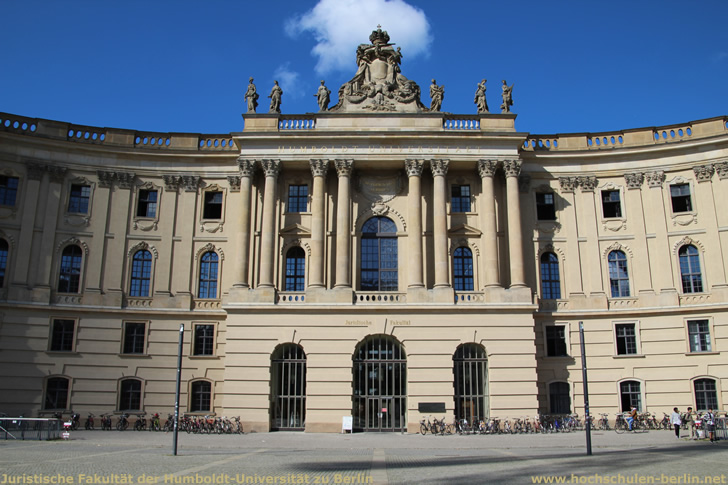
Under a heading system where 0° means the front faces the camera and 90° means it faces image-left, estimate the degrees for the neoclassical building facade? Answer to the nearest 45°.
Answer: approximately 0°

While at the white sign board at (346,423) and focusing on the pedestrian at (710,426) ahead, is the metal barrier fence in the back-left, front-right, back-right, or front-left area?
back-right

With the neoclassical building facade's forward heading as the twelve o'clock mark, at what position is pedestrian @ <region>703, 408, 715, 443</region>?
The pedestrian is roughly at 10 o'clock from the neoclassical building facade.

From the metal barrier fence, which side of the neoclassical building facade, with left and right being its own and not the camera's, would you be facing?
right
